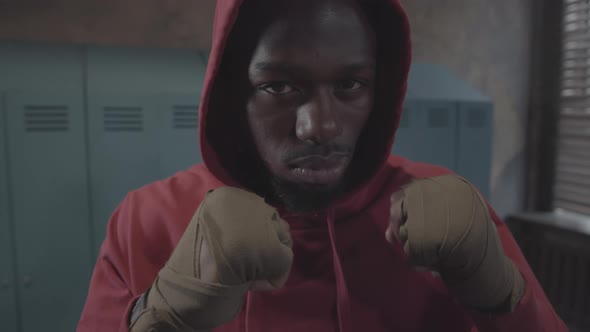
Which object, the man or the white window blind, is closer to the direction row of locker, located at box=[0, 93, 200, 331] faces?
the man

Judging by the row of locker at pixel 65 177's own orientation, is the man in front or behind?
in front

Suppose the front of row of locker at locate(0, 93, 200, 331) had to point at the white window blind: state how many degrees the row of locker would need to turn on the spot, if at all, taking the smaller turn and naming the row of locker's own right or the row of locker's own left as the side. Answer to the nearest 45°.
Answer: approximately 90° to the row of locker's own left

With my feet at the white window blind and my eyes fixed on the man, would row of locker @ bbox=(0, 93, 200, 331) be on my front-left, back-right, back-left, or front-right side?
front-right

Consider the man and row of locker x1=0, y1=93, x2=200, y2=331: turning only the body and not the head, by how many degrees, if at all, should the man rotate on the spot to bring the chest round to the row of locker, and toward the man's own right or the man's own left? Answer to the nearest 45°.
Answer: approximately 135° to the man's own right

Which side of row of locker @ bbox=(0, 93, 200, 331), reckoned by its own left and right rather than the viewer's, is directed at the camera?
front

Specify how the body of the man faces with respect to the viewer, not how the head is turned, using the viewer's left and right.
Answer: facing the viewer

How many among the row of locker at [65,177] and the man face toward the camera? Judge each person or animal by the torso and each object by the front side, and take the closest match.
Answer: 2

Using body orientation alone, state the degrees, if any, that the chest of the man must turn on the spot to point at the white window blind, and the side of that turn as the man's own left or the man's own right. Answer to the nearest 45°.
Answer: approximately 135° to the man's own left
